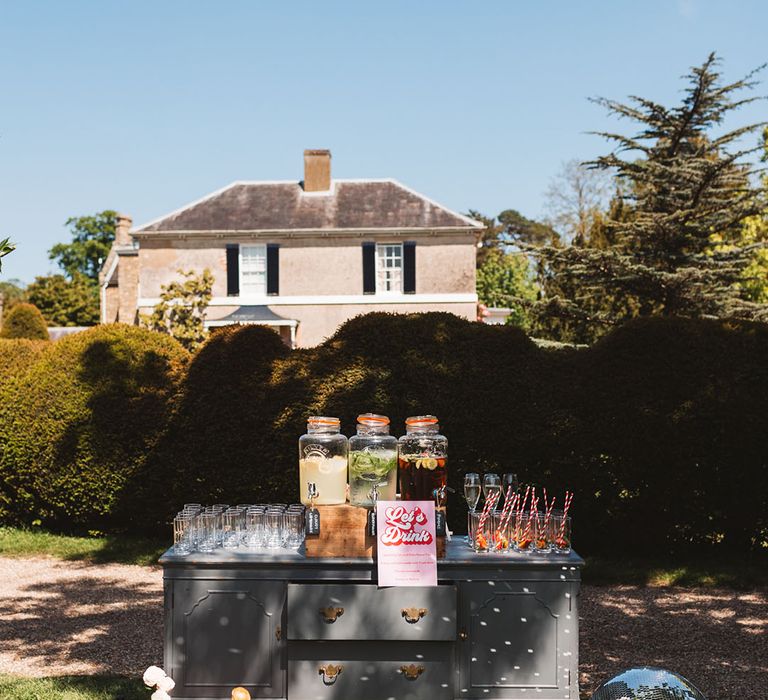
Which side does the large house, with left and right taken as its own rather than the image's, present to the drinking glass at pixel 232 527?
front

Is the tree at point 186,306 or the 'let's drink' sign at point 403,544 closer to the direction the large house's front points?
the 'let's drink' sign

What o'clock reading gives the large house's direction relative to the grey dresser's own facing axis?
The large house is roughly at 6 o'clock from the grey dresser.

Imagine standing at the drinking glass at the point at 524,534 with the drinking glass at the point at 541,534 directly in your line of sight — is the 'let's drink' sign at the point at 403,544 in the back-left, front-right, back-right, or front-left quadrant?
back-right

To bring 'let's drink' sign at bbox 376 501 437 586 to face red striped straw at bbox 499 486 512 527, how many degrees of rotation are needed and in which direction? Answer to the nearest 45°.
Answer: approximately 135° to its left

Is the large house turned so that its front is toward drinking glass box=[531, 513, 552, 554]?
yes

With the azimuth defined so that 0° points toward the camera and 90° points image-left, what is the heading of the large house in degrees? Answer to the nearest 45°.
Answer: approximately 0°

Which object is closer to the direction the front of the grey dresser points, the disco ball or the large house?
the disco ball

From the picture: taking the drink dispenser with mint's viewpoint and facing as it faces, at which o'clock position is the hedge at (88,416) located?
The hedge is roughly at 5 o'clock from the drink dispenser with mint.
